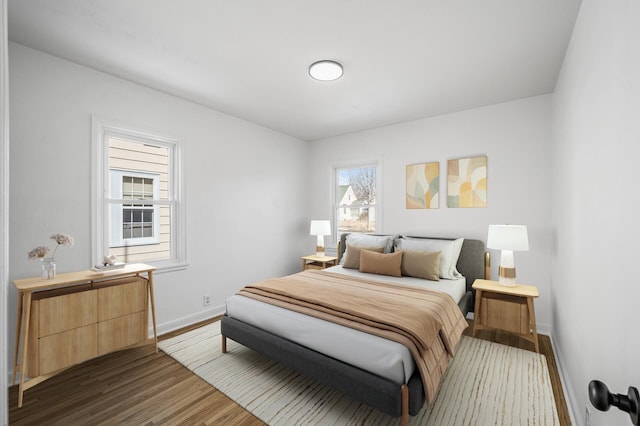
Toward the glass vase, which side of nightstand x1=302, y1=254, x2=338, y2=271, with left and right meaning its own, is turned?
front

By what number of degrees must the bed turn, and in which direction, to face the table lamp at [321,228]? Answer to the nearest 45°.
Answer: approximately 135° to its right

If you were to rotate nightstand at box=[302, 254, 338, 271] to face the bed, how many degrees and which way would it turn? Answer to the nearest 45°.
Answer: approximately 45° to its left

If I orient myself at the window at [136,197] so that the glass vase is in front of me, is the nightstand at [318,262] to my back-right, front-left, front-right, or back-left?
back-left

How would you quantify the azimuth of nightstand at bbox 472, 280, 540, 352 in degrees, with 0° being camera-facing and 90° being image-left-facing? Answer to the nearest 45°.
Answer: approximately 0°

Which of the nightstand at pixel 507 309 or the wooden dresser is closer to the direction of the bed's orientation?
the wooden dresser

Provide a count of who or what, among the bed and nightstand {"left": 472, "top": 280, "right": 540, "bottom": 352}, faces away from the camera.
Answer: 0

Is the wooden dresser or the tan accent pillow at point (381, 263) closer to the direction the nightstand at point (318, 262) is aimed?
the wooden dresser

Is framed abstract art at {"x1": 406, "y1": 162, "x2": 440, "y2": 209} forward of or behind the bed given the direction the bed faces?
behind

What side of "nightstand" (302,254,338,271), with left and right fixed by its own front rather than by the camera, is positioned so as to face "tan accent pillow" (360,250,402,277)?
left

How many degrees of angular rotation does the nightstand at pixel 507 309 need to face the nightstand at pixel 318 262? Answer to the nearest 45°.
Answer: approximately 90° to its right

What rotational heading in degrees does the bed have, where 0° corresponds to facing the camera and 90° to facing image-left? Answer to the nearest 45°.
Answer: approximately 45°
